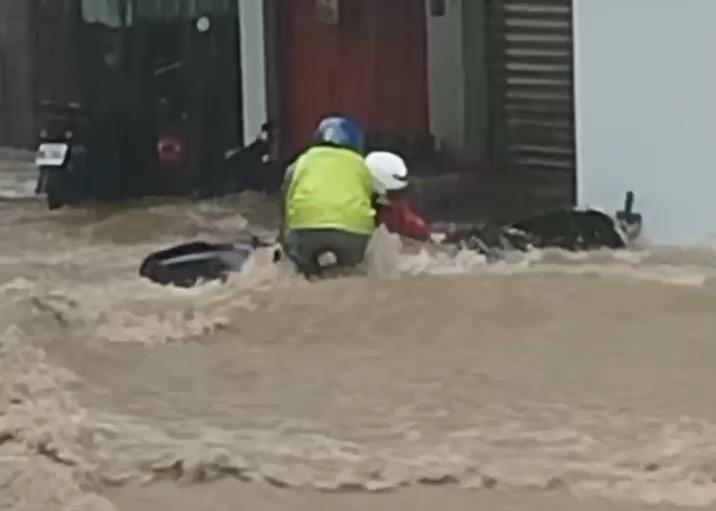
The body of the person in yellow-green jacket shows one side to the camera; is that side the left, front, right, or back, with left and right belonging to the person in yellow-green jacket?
back

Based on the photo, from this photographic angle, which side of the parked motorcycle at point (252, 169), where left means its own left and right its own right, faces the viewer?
right

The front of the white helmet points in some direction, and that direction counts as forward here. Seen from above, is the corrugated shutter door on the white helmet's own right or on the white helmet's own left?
on the white helmet's own left

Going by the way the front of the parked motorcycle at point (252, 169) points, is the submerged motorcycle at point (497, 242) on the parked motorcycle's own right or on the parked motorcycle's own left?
on the parked motorcycle's own right

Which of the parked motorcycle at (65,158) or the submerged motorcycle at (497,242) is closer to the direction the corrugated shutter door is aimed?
the submerged motorcycle

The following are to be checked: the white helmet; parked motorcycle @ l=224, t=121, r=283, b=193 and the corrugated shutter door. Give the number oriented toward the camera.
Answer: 1

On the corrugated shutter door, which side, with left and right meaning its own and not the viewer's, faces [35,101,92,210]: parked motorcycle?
right

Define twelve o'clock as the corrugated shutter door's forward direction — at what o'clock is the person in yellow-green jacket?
The person in yellow-green jacket is roughly at 1 o'clock from the corrugated shutter door.

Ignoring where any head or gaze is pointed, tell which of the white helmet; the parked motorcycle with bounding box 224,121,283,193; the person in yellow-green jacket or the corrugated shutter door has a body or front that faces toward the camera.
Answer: the corrugated shutter door

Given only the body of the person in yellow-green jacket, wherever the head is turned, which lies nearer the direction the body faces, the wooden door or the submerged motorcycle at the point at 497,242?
the wooden door

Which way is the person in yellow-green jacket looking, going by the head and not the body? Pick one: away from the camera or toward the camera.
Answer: away from the camera

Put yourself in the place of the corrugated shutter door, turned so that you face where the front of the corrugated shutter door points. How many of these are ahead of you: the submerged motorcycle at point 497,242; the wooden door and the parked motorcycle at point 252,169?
1

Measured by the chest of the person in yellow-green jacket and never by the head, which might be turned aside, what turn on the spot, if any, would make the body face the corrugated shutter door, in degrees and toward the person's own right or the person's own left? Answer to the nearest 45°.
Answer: approximately 45° to the person's own right
